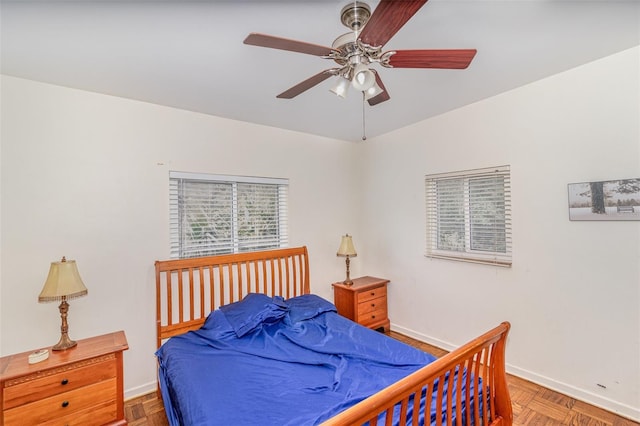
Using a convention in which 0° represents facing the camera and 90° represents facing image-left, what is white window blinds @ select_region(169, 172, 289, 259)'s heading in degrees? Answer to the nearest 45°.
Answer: approximately 315°

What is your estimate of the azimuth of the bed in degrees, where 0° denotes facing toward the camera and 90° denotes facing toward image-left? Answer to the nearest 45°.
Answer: approximately 315°

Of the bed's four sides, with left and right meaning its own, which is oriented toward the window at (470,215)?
left

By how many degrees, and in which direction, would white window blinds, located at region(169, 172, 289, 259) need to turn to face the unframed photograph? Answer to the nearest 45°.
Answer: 0° — it already faces it

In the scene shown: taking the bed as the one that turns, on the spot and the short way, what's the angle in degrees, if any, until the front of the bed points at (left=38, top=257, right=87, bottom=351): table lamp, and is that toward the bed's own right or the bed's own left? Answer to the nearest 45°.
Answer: approximately 135° to the bed's own right

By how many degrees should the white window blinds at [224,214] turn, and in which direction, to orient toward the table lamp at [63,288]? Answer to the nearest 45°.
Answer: approximately 90° to its right

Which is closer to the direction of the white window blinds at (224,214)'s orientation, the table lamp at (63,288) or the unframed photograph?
the unframed photograph

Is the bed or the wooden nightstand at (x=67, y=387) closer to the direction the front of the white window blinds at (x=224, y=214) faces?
the bed

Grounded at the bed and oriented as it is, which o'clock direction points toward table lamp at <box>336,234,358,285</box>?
The table lamp is roughly at 8 o'clock from the bed.

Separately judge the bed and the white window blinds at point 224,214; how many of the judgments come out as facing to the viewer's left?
0

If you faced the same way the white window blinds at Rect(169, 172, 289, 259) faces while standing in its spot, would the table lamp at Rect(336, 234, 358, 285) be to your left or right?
on your left
